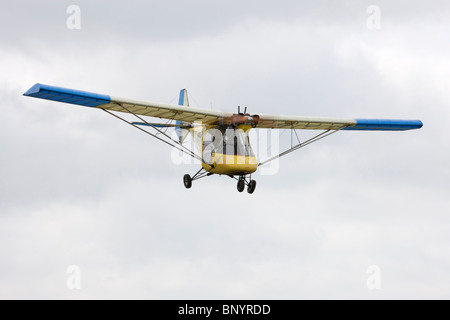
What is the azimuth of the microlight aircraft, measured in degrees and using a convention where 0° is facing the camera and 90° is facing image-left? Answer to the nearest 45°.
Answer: approximately 315°
